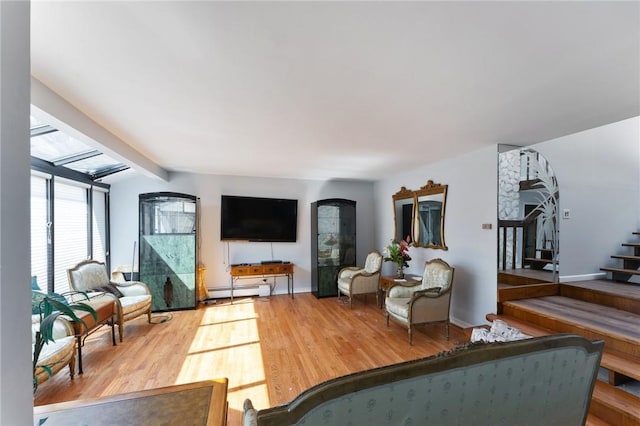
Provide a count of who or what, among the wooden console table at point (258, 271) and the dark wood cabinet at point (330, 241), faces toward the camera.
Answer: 2

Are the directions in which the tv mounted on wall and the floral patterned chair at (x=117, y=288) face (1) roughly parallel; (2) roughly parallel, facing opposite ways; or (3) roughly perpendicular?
roughly perpendicular

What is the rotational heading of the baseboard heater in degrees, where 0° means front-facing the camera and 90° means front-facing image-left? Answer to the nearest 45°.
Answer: approximately 0°

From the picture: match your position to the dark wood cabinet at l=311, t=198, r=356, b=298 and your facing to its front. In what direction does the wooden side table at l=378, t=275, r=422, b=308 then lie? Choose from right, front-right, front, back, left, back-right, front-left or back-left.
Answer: front-left

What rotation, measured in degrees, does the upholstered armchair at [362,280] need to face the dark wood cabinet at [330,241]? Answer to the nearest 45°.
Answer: approximately 90° to its right

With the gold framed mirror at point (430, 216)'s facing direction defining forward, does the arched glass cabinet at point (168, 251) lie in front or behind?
in front

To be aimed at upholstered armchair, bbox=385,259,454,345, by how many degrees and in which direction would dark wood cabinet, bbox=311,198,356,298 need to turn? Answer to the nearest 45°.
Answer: approximately 45° to its left

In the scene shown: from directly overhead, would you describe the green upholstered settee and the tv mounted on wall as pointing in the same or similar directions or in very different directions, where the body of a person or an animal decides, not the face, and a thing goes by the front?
very different directions

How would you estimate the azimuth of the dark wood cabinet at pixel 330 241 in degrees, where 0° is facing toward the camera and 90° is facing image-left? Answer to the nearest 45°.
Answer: approximately 0°

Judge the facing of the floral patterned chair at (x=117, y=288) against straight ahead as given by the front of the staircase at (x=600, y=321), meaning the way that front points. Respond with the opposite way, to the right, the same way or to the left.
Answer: the opposite way

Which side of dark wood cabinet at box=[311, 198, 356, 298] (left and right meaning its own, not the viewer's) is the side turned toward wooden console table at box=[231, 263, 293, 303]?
right
